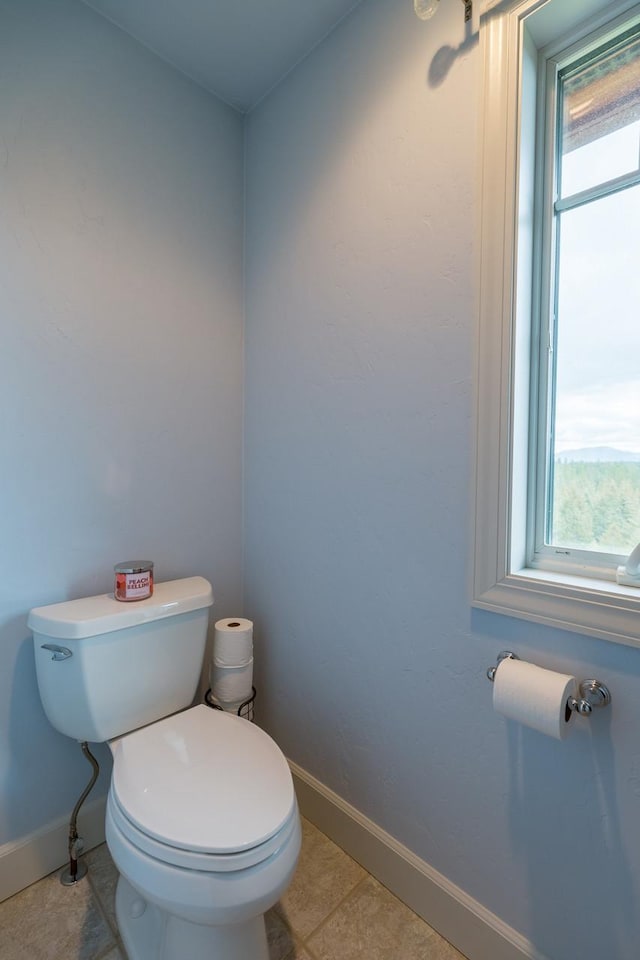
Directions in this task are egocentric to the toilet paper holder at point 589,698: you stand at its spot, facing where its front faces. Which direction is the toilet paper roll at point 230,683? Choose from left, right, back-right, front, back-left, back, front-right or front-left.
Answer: front-right

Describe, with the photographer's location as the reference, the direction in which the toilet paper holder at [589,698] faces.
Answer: facing the viewer and to the left of the viewer

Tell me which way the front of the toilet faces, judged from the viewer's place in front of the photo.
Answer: facing the viewer and to the right of the viewer

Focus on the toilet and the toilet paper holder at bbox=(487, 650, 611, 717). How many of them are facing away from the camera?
0

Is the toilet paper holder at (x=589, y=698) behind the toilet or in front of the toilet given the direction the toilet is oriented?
in front

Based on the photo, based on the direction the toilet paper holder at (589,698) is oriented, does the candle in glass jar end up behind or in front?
in front
